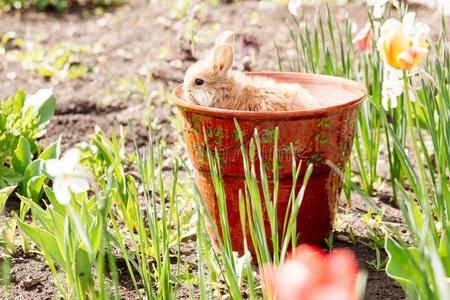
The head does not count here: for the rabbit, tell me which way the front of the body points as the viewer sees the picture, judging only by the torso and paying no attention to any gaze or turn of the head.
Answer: to the viewer's left

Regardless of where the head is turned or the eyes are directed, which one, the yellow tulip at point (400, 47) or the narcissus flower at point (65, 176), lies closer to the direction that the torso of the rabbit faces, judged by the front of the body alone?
the narcissus flower

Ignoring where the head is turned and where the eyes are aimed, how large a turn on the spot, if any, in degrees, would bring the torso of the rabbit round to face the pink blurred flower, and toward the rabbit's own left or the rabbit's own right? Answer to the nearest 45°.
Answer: approximately 90° to the rabbit's own left
